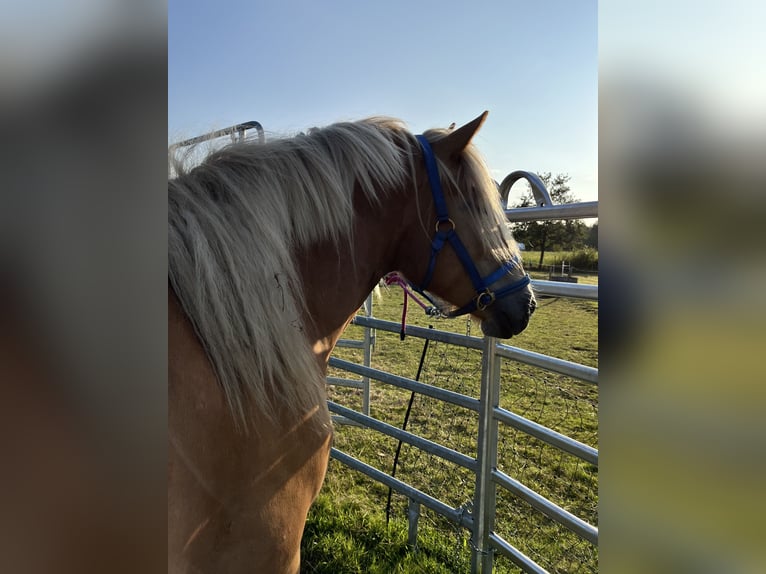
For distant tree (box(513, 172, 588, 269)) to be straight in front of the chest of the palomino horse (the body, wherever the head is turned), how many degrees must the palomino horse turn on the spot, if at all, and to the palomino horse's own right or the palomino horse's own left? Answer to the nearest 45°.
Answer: approximately 45° to the palomino horse's own left

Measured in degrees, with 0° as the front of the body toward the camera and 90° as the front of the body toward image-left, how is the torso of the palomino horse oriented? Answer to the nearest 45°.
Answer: approximately 270°
